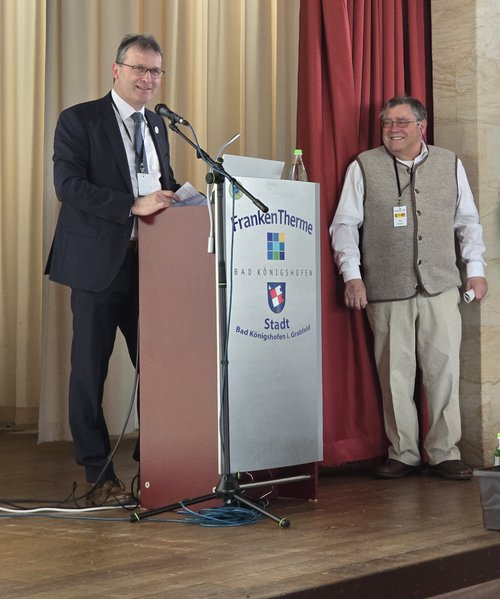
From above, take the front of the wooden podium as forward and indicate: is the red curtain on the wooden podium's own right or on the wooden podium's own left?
on the wooden podium's own left

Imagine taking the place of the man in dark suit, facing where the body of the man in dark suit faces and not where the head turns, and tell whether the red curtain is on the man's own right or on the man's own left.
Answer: on the man's own left

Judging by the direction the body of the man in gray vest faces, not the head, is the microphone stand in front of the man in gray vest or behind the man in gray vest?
in front

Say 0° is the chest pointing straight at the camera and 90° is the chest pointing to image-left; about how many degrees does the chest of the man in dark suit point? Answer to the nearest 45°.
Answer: approximately 315°

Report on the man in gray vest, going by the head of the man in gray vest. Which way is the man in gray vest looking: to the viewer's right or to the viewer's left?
to the viewer's left

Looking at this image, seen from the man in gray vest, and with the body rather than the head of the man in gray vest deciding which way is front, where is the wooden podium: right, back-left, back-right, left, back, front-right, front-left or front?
front-right

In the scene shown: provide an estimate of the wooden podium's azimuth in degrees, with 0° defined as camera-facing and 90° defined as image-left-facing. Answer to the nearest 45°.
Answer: approximately 315°

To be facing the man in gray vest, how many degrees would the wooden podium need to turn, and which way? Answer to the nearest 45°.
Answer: approximately 90° to its left

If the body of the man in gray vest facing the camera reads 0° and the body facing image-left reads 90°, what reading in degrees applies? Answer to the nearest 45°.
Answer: approximately 0°
